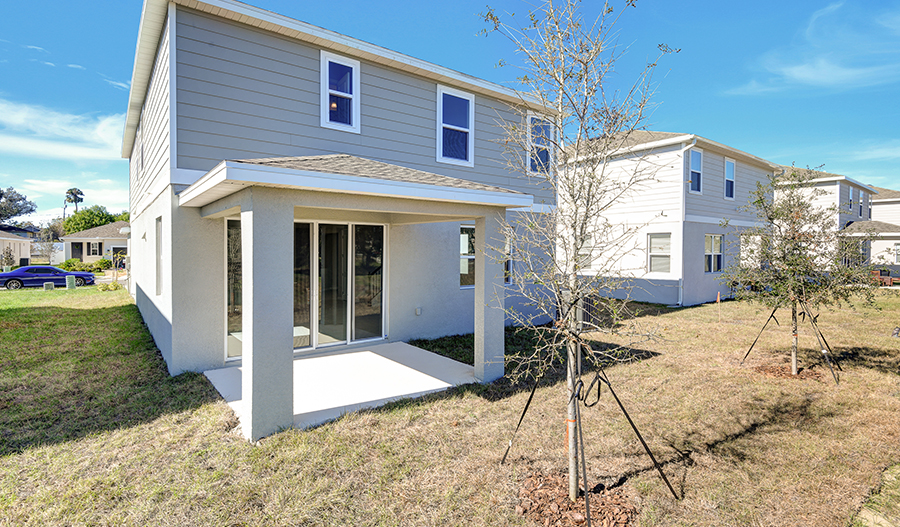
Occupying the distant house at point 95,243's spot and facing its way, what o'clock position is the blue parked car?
The blue parked car is roughly at 12 o'clock from the distant house.

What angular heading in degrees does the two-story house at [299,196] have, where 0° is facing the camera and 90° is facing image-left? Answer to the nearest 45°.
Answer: approximately 135°

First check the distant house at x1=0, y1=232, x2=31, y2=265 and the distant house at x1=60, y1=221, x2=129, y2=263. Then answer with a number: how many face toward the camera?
2

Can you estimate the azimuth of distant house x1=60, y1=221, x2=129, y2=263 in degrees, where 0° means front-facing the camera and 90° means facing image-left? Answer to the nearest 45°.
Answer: approximately 0°

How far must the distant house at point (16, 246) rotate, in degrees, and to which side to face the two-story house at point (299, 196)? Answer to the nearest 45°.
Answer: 0° — it already faces it

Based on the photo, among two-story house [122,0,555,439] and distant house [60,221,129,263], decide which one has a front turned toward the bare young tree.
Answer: the distant house
